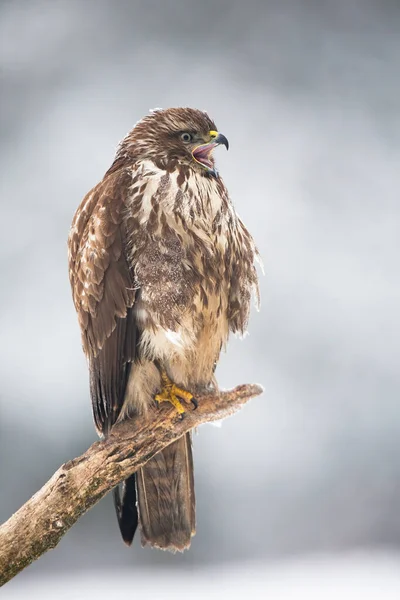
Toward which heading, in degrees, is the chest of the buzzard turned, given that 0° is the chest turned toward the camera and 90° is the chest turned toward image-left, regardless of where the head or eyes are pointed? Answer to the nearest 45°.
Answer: approximately 315°
